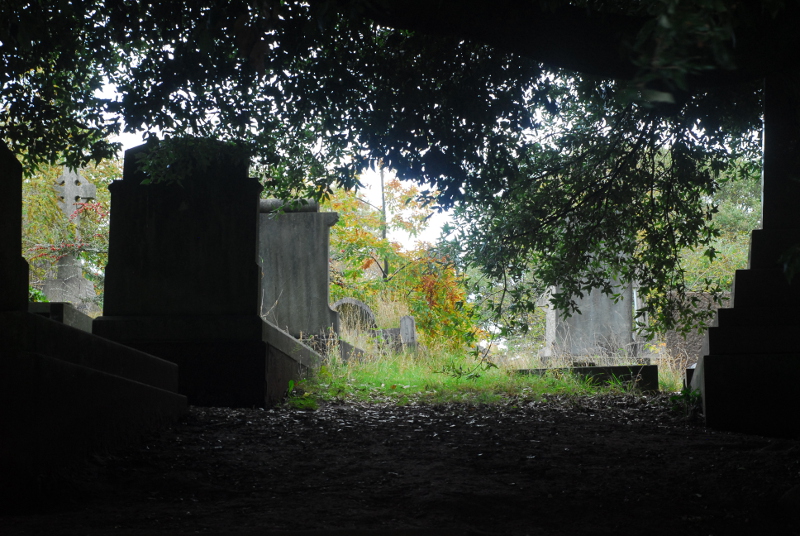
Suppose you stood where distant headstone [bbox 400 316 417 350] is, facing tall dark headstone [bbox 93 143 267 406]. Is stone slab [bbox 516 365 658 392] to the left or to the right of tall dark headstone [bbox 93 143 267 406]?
left

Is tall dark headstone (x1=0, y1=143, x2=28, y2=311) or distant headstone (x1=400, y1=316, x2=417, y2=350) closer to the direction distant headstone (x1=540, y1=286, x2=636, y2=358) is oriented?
the tall dark headstone

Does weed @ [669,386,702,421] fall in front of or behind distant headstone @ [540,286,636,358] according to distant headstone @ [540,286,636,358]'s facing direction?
in front

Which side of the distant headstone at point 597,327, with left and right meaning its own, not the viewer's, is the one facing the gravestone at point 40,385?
front

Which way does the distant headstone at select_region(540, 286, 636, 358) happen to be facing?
toward the camera

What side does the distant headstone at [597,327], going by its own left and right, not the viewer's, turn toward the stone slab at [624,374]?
front

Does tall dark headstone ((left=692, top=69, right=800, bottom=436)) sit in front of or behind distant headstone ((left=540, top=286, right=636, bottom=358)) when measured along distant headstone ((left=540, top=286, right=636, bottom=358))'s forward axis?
in front

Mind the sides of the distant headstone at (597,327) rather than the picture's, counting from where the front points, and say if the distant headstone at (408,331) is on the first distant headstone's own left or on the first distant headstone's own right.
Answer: on the first distant headstone's own right
